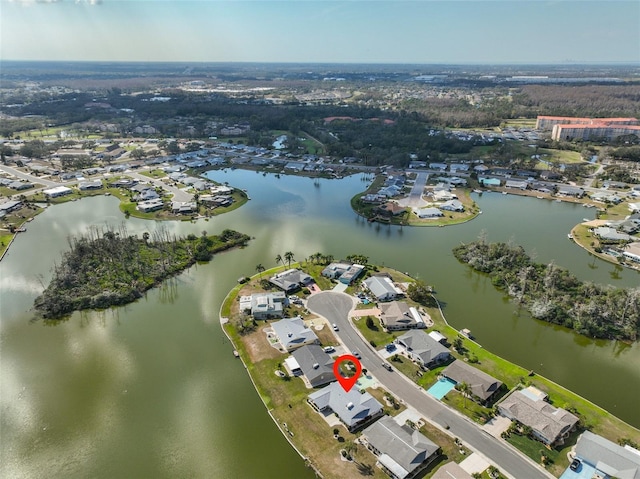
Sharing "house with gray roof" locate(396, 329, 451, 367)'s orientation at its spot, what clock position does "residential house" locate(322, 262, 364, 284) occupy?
The residential house is roughly at 3 o'clock from the house with gray roof.

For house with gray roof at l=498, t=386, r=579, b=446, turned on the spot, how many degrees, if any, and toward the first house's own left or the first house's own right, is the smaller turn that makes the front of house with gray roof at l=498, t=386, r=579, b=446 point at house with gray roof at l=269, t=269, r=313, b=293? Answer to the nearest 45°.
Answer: approximately 45° to the first house's own right

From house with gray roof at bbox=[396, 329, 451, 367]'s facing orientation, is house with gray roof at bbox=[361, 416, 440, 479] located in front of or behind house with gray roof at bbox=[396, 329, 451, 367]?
in front

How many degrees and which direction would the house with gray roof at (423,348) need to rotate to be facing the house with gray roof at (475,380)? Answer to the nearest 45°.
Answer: approximately 90° to its left

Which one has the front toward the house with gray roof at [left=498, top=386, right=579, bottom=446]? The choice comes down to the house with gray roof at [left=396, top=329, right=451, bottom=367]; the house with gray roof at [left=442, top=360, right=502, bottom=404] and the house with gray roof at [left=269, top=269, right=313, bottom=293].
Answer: the house with gray roof at [left=269, top=269, right=313, bottom=293]

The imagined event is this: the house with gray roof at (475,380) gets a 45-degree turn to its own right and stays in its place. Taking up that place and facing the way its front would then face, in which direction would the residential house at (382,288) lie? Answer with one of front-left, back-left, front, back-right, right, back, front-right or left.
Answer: front-right

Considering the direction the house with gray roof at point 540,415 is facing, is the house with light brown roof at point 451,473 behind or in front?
in front

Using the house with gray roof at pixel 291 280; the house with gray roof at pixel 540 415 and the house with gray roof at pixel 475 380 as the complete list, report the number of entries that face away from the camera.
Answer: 0

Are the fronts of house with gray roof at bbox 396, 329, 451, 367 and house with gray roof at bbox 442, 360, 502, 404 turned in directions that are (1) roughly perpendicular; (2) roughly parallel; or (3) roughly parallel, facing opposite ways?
roughly parallel

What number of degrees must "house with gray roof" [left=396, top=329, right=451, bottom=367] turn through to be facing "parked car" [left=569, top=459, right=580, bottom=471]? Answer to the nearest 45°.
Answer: approximately 90° to its left

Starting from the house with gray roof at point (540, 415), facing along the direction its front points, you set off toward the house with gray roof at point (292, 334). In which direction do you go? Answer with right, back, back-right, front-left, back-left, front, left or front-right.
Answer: front-right

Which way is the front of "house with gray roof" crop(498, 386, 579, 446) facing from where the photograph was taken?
facing the viewer and to the left of the viewer

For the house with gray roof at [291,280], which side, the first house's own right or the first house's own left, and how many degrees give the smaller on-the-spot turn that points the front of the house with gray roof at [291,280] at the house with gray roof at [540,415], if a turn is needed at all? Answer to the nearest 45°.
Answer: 0° — it already faces it

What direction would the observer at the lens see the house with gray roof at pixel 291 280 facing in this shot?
facing the viewer and to the right of the viewer

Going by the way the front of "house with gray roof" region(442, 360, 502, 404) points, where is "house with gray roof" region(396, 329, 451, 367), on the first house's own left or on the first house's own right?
on the first house's own right
